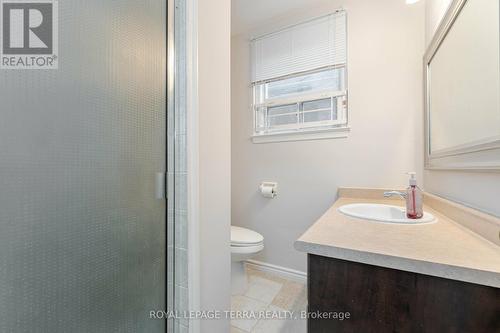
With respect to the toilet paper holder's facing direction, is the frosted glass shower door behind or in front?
in front

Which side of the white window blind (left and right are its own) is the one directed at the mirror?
left

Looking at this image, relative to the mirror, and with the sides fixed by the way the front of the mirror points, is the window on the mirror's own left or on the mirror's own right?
on the mirror's own right

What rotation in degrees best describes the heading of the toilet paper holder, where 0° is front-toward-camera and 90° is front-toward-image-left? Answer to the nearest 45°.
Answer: approximately 45°
